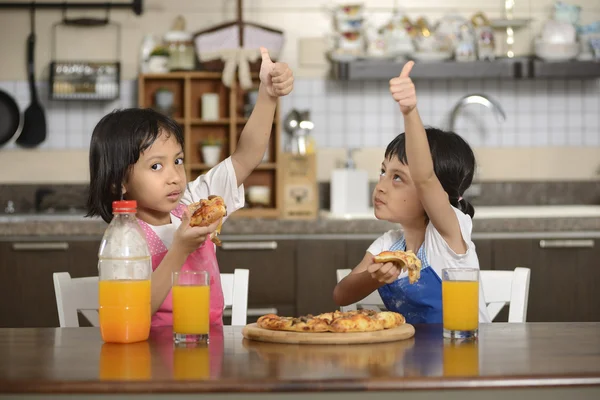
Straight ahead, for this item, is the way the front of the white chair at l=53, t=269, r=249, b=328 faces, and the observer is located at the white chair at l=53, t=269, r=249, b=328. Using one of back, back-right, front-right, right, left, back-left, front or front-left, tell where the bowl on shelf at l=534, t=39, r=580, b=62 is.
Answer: back-left

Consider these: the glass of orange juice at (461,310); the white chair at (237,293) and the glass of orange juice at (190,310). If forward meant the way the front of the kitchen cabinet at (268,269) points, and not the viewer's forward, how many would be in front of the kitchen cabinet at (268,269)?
3

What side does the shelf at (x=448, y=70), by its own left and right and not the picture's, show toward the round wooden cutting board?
front

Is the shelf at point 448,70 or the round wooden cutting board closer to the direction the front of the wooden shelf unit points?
the round wooden cutting board

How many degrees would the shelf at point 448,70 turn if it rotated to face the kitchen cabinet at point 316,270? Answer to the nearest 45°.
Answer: approximately 45° to its right

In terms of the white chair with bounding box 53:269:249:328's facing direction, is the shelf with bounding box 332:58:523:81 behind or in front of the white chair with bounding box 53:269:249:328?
behind
